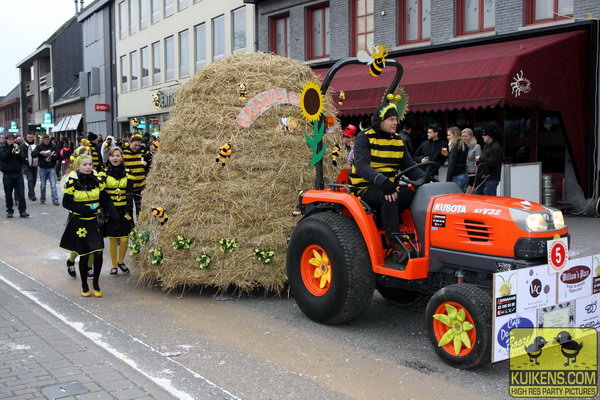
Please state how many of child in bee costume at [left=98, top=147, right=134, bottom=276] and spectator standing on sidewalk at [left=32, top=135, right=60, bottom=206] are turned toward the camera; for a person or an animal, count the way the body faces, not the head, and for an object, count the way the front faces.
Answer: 2

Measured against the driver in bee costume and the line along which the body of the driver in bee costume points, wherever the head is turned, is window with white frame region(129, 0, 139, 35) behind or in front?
behind

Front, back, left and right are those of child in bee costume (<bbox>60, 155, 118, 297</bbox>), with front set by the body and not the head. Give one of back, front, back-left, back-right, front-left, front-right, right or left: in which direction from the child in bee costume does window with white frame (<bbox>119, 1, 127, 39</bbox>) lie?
back-left

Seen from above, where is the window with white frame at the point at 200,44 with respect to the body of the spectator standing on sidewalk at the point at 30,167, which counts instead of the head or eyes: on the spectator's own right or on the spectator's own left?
on the spectator's own left

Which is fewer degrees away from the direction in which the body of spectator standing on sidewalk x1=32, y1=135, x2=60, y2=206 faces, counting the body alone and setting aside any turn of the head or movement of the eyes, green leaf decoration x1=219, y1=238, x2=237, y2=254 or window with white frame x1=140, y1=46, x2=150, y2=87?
the green leaf decoration

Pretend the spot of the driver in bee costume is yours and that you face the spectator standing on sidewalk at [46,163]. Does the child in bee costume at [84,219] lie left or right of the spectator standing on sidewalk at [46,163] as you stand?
left

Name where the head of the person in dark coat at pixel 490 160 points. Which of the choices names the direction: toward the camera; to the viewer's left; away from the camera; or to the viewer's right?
to the viewer's left
